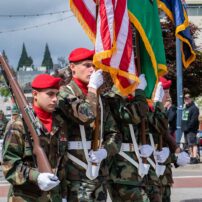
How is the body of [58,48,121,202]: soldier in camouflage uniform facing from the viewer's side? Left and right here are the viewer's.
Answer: facing the viewer and to the right of the viewer

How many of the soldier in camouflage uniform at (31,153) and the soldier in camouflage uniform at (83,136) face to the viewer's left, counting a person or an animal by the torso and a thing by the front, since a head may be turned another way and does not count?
0

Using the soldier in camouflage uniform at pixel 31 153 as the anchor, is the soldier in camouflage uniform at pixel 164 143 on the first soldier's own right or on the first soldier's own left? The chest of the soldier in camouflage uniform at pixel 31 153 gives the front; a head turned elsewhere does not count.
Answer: on the first soldier's own left

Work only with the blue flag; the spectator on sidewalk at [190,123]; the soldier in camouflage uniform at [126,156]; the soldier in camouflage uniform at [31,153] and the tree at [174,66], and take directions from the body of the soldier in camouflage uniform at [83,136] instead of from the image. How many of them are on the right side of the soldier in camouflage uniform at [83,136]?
1

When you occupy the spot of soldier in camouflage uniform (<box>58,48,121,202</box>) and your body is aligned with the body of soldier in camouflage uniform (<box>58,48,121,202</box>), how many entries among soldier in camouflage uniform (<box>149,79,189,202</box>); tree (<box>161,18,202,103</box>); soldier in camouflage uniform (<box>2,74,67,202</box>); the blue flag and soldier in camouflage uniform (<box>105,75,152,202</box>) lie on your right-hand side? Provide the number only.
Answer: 1

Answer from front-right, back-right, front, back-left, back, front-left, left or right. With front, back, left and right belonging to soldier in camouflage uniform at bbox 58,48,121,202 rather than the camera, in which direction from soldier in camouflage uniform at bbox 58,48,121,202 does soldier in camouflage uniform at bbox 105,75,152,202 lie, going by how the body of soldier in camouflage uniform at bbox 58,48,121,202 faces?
left

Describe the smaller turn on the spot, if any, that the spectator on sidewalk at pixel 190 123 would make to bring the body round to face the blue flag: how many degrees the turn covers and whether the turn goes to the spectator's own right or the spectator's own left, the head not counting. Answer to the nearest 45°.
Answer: approximately 45° to the spectator's own left

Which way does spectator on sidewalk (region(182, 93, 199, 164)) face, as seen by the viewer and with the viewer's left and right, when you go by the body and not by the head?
facing the viewer and to the left of the viewer

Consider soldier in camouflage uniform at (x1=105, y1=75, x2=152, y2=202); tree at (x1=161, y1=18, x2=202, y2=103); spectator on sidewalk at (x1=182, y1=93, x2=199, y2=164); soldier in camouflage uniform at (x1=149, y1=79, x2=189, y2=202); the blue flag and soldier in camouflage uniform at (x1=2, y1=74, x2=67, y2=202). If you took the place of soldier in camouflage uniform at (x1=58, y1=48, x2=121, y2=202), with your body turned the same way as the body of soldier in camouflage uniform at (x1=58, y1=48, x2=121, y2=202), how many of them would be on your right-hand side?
1

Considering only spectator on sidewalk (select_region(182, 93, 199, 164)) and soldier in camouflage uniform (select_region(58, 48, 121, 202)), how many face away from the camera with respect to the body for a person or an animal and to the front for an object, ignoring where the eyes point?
0

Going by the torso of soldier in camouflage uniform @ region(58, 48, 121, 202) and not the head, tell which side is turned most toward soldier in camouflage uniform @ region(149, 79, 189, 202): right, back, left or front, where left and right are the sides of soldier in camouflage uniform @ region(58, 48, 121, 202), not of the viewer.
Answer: left

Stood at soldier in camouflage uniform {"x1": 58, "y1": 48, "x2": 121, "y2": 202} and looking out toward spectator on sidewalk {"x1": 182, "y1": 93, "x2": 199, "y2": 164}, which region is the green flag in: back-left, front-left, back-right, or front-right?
front-right

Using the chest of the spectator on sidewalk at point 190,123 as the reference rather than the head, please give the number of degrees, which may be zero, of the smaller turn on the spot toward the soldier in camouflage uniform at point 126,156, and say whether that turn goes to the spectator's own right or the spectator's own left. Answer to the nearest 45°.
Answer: approximately 45° to the spectator's own left
